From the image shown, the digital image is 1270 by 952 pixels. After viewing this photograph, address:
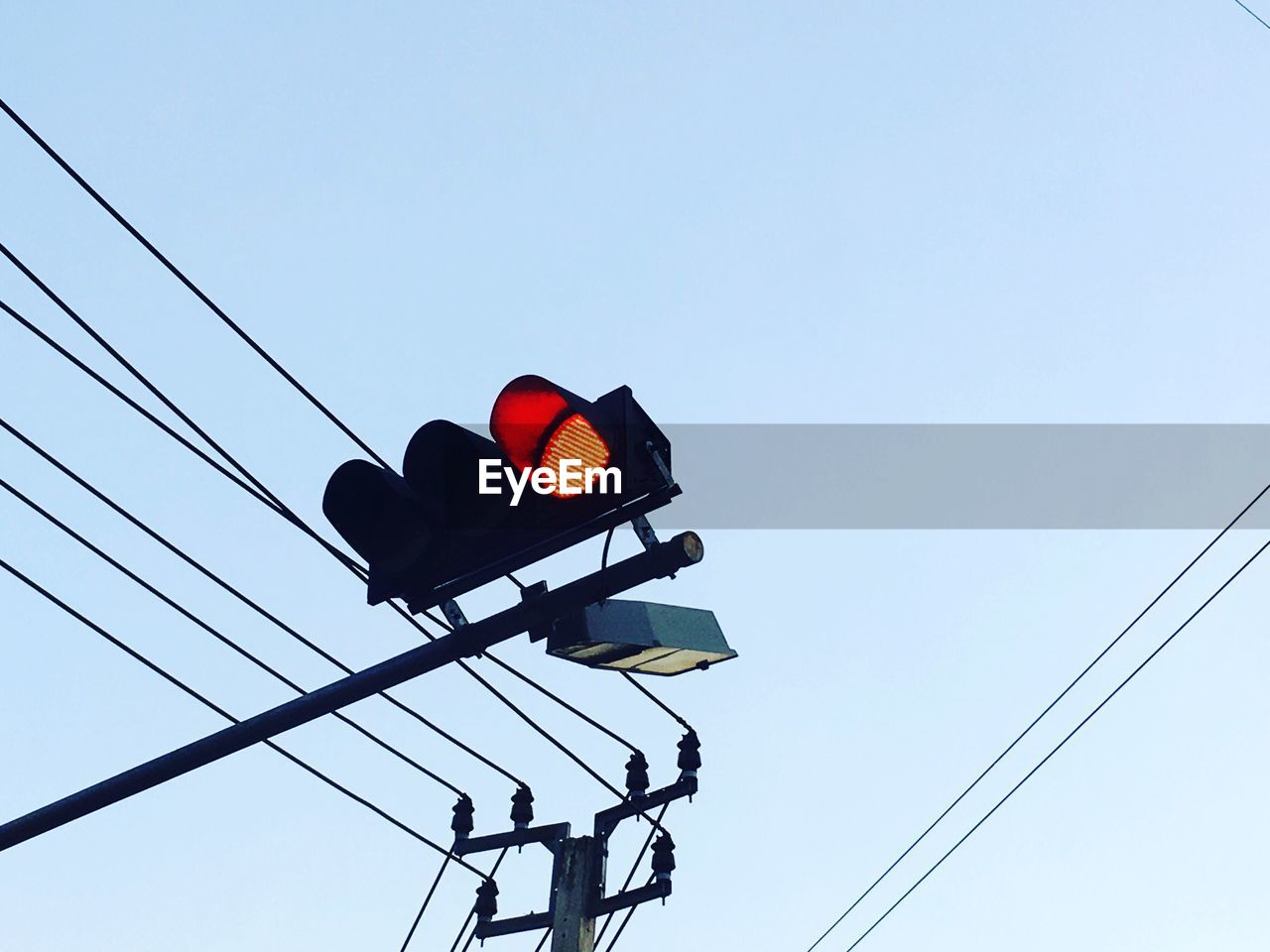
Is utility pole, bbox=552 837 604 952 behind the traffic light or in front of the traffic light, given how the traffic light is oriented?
behind
